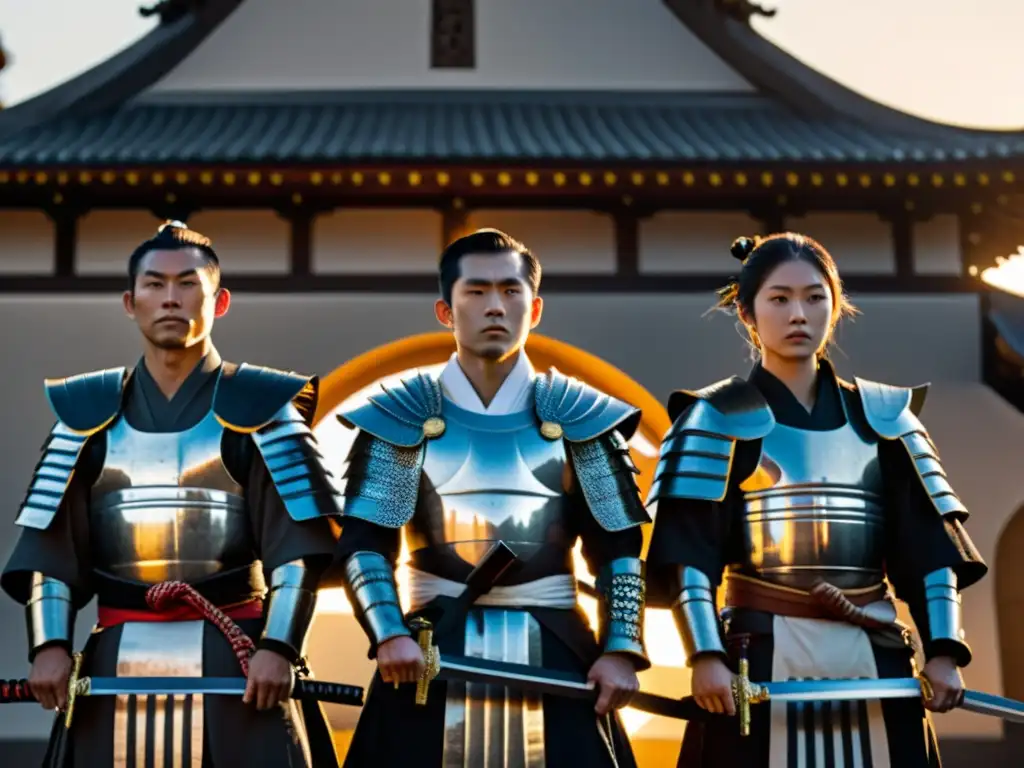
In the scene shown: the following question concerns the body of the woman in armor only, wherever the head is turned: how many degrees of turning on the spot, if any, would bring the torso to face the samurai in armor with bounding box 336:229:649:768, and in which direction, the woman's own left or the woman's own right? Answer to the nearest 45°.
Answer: approximately 90° to the woman's own right

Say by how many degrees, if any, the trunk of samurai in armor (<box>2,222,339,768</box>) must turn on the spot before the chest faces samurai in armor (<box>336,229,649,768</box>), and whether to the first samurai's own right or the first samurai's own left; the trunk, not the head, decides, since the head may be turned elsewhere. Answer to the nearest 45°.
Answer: approximately 90° to the first samurai's own left

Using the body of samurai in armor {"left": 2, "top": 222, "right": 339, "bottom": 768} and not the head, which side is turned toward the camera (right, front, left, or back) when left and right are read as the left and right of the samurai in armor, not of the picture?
front

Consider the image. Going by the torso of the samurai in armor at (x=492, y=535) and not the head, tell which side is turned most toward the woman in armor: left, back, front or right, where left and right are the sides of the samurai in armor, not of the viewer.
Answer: left

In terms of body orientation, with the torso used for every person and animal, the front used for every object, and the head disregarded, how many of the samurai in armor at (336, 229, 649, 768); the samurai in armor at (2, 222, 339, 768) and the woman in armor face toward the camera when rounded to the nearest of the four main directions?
3

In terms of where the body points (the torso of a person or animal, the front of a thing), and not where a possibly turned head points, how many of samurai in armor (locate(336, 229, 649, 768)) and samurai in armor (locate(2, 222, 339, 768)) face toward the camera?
2

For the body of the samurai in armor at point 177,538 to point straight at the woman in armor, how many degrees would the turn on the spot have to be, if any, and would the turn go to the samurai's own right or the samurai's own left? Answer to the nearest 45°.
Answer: approximately 90° to the samurai's own left

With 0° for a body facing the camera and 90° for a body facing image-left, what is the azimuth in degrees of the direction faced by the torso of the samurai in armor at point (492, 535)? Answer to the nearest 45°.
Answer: approximately 0°

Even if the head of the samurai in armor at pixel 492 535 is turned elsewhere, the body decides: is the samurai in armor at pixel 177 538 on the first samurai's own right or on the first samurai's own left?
on the first samurai's own right
